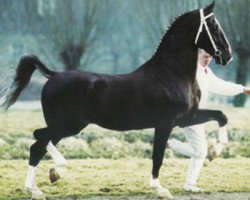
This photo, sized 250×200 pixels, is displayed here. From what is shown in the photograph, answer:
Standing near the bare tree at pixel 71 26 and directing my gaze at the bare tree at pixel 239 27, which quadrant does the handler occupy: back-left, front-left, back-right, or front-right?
front-right

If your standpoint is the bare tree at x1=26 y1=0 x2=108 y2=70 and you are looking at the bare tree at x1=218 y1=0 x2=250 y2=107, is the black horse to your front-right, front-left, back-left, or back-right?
front-right

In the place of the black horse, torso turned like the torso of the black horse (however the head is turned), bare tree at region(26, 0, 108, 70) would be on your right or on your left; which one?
on your left

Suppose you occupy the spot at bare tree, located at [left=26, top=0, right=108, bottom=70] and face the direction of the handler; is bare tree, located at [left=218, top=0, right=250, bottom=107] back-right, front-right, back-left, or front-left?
front-left

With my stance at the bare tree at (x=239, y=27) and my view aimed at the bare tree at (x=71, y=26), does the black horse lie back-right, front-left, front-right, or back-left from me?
front-left

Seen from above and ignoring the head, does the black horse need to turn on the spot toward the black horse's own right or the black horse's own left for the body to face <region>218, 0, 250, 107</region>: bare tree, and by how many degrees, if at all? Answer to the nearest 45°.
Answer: approximately 45° to the black horse's own left

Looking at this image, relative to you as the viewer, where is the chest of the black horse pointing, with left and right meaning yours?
facing to the right of the viewer
